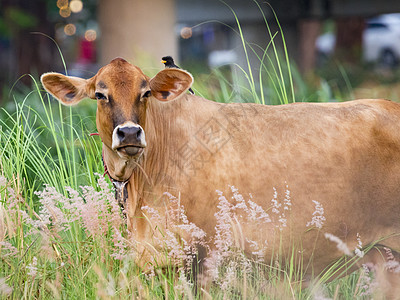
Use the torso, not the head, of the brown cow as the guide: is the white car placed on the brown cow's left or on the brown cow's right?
on the brown cow's right

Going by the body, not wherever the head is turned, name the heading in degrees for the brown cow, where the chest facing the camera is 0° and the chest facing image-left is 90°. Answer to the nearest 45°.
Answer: approximately 90°

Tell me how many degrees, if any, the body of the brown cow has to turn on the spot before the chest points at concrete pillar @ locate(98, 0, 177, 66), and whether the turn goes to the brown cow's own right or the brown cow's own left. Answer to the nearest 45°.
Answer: approximately 90° to the brown cow's own right
